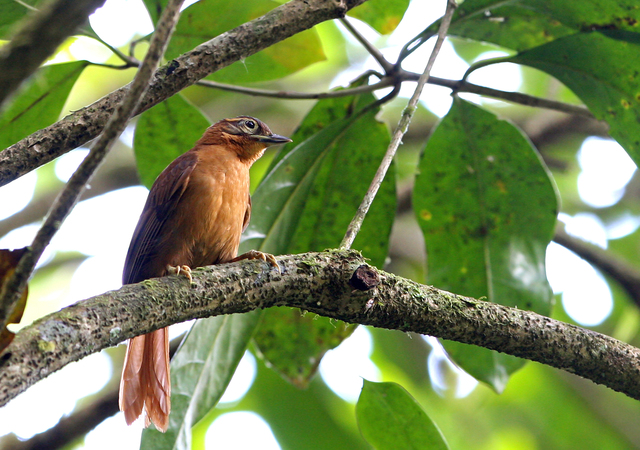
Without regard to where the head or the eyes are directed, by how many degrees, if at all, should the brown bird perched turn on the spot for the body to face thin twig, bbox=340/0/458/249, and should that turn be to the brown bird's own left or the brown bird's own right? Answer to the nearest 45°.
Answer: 0° — it already faces it

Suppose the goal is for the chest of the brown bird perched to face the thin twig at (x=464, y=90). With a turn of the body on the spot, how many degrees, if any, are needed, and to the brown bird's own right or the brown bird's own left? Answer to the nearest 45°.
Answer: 0° — it already faces it

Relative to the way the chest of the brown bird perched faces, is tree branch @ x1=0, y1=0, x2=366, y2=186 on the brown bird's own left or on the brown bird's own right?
on the brown bird's own right

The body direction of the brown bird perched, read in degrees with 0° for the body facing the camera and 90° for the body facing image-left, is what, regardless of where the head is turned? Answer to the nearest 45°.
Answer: approximately 315°

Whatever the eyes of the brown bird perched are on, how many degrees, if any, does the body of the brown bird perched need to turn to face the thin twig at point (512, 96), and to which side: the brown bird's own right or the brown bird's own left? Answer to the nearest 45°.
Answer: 0° — it already faces it

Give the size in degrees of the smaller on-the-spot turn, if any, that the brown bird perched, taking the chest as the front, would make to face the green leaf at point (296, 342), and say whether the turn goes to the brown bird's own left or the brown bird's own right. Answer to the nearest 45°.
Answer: approximately 90° to the brown bird's own left

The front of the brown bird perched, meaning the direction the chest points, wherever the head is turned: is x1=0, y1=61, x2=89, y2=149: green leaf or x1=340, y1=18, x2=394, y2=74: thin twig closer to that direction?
the thin twig
